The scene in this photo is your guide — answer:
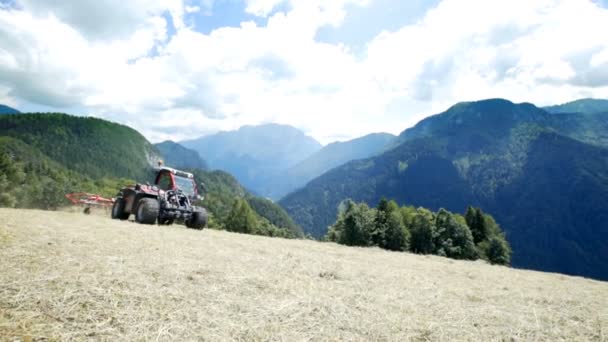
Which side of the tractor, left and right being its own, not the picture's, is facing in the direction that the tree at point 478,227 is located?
left

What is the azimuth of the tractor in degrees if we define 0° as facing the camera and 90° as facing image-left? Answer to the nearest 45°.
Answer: approximately 315°

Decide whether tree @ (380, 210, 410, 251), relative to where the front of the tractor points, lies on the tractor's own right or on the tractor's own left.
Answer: on the tractor's own left

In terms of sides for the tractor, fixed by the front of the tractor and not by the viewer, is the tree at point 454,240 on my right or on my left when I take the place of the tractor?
on my left

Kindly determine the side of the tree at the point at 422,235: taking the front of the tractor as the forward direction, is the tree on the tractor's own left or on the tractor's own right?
on the tractor's own left

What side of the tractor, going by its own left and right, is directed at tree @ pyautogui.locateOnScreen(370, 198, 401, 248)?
left
